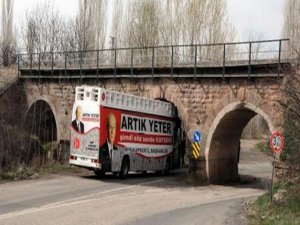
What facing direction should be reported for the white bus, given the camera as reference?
facing away from the viewer and to the right of the viewer

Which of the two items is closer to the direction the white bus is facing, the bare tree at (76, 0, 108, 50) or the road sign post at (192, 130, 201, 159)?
the road sign post

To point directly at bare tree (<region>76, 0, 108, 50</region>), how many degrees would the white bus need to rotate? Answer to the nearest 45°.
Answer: approximately 45° to its left

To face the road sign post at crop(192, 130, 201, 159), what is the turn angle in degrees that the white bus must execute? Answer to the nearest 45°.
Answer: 0° — it already faces it
